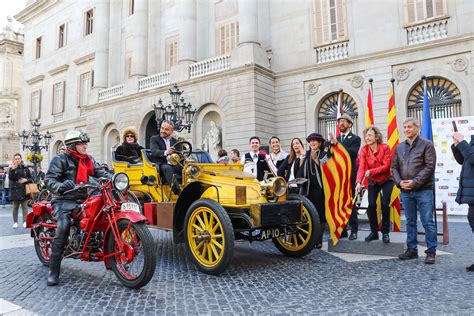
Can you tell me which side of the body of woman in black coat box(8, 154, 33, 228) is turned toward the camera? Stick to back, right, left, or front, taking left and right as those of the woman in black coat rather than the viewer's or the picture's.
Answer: front

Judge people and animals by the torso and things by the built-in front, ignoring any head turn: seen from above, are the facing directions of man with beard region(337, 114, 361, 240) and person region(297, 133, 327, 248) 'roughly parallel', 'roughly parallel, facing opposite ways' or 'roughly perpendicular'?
roughly parallel

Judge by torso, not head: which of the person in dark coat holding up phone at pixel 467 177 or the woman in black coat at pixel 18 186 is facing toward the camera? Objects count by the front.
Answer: the woman in black coat

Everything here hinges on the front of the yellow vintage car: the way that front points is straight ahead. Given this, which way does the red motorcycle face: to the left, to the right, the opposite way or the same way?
the same way

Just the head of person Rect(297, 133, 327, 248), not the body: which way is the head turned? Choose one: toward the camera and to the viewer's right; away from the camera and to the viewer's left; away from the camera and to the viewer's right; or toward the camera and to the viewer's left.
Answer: toward the camera and to the viewer's left

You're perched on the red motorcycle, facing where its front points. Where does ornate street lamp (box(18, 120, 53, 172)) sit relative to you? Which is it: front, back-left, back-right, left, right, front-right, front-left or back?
back-left

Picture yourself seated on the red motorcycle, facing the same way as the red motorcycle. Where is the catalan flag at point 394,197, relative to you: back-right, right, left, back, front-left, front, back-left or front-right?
front-left

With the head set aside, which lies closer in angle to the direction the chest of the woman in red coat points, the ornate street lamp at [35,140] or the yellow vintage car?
the yellow vintage car

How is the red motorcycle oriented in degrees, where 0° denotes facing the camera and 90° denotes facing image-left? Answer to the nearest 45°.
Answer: approximately 315°

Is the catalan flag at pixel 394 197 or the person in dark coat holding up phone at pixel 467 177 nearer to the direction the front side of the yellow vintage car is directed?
the person in dark coat holding up phone

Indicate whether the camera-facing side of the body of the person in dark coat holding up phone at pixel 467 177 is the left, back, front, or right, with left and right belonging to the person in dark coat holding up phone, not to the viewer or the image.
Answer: left

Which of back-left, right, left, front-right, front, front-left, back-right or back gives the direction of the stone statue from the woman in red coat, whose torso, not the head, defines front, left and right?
right

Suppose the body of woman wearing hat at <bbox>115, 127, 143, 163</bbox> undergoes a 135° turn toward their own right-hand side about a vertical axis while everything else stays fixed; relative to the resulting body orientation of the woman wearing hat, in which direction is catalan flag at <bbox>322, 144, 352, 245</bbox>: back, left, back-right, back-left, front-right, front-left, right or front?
back

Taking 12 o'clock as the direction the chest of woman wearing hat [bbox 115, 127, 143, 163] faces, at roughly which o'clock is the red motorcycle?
The red motorcycle is roughly at 12 o'clock from the woman wearing hat.

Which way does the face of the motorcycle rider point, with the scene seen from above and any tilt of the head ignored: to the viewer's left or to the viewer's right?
to the viewer's right

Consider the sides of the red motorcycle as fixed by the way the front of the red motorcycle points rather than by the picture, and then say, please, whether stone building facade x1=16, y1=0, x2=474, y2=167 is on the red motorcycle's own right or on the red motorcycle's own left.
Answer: on the red motorcycle's own left
